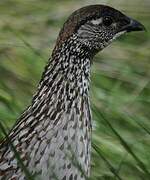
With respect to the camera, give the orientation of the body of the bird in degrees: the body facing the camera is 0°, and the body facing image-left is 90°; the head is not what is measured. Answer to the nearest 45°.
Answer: approximately 270°
